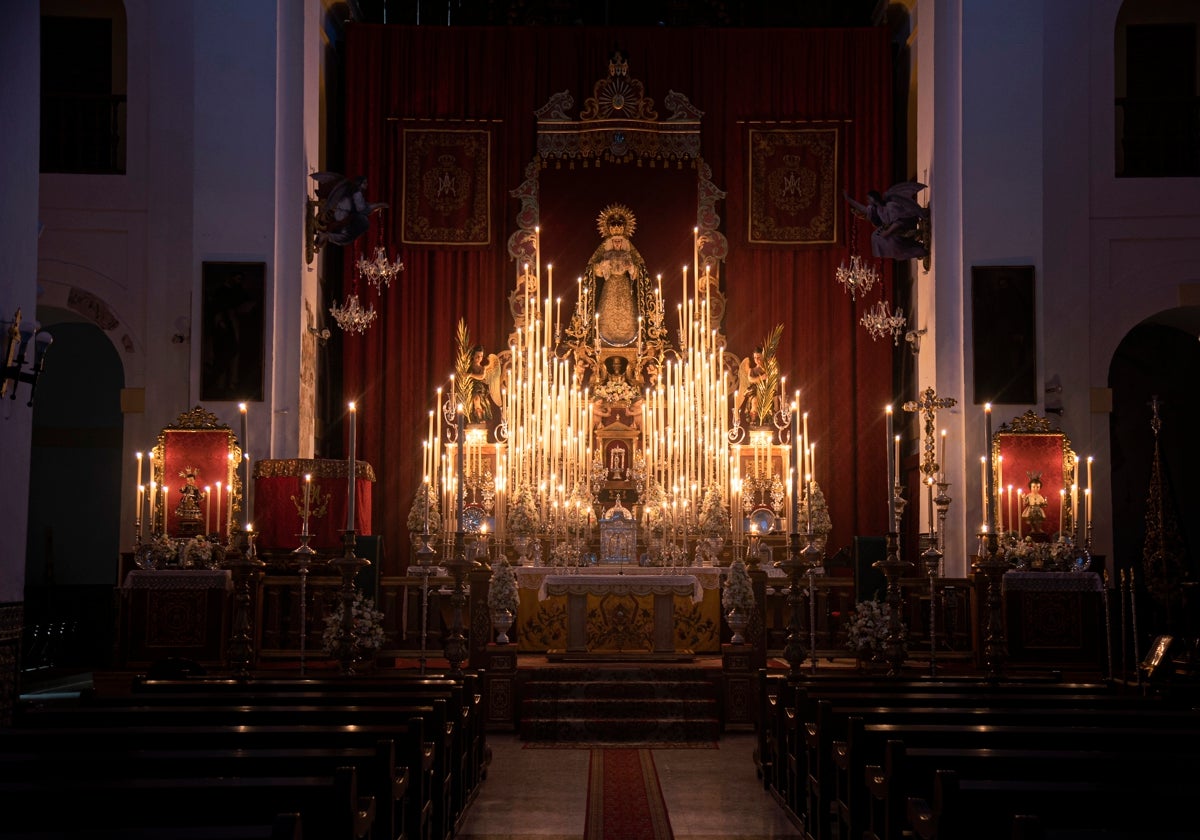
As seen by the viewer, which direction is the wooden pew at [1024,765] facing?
away from the camera

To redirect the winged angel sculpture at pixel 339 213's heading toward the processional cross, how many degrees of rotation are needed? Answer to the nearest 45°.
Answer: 0° — it already faces it

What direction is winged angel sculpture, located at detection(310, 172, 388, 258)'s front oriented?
to the viewer's right

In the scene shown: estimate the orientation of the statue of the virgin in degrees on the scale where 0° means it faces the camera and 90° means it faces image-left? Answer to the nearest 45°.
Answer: approximately 0°

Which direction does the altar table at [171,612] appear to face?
toward the camera

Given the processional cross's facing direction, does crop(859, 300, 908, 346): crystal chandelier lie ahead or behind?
behind

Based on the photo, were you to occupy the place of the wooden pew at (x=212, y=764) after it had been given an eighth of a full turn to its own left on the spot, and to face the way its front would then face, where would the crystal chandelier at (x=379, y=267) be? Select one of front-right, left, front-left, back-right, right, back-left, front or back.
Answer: front-right

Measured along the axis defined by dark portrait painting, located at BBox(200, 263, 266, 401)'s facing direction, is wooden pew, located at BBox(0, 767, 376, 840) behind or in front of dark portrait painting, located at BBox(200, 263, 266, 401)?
in front

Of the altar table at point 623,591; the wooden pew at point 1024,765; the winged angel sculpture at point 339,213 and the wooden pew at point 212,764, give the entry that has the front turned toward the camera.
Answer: the altar table

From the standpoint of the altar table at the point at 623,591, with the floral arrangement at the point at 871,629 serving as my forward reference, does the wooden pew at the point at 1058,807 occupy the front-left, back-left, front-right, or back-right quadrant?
front-right

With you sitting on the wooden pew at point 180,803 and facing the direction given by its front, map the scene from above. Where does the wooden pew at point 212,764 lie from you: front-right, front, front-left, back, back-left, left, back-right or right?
front

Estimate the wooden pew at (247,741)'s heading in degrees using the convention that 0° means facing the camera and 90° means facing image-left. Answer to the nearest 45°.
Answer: approximately 180°

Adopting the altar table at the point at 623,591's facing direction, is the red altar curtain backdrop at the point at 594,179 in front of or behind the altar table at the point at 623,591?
behind

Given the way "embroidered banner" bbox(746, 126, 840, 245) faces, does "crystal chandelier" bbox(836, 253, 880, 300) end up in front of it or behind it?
in front

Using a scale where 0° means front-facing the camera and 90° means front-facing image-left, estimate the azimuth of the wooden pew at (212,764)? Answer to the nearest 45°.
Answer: approximately 180°

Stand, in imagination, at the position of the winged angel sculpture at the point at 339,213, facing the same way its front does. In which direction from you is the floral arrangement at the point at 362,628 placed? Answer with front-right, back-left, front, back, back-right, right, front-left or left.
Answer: right

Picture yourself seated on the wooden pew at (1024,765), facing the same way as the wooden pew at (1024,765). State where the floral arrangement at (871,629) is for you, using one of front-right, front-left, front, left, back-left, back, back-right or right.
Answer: front

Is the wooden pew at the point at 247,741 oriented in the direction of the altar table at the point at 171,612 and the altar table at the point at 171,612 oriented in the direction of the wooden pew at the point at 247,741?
yes

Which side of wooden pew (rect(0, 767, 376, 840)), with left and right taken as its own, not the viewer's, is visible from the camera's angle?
back

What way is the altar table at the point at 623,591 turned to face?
toward the camera

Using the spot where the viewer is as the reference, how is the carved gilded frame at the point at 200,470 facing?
facing the viewer
